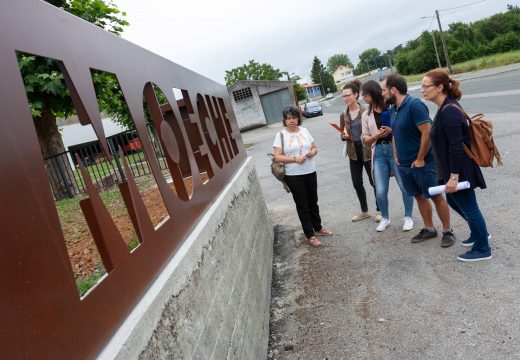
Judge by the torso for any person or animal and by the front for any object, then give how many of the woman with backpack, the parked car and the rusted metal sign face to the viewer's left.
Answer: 1

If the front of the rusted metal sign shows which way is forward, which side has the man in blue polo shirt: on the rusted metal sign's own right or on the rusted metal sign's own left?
on the rusted metal sign's own left

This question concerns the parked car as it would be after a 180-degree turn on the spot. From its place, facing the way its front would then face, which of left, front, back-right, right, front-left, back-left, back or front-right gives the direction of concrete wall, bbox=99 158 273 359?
back-left

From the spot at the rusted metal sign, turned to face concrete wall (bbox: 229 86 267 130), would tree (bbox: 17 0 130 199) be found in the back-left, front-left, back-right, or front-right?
front-left

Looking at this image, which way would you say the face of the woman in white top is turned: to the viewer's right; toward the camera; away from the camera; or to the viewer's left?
toward the camera

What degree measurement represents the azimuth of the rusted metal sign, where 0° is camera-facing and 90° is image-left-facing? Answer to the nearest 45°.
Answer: approximately 315°

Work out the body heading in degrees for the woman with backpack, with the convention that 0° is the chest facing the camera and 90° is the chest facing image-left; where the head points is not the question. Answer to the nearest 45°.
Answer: approximately 90°

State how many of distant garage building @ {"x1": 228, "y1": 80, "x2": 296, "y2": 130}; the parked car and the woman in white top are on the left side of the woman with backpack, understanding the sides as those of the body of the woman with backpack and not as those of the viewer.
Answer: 0

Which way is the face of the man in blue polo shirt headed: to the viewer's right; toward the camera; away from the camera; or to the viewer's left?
to the viewer's left

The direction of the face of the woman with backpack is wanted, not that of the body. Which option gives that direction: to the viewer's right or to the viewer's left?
to the viewer's left

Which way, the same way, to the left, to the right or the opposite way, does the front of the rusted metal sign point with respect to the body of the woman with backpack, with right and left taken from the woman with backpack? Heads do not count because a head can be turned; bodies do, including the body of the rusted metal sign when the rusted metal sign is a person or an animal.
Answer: the opposite way
